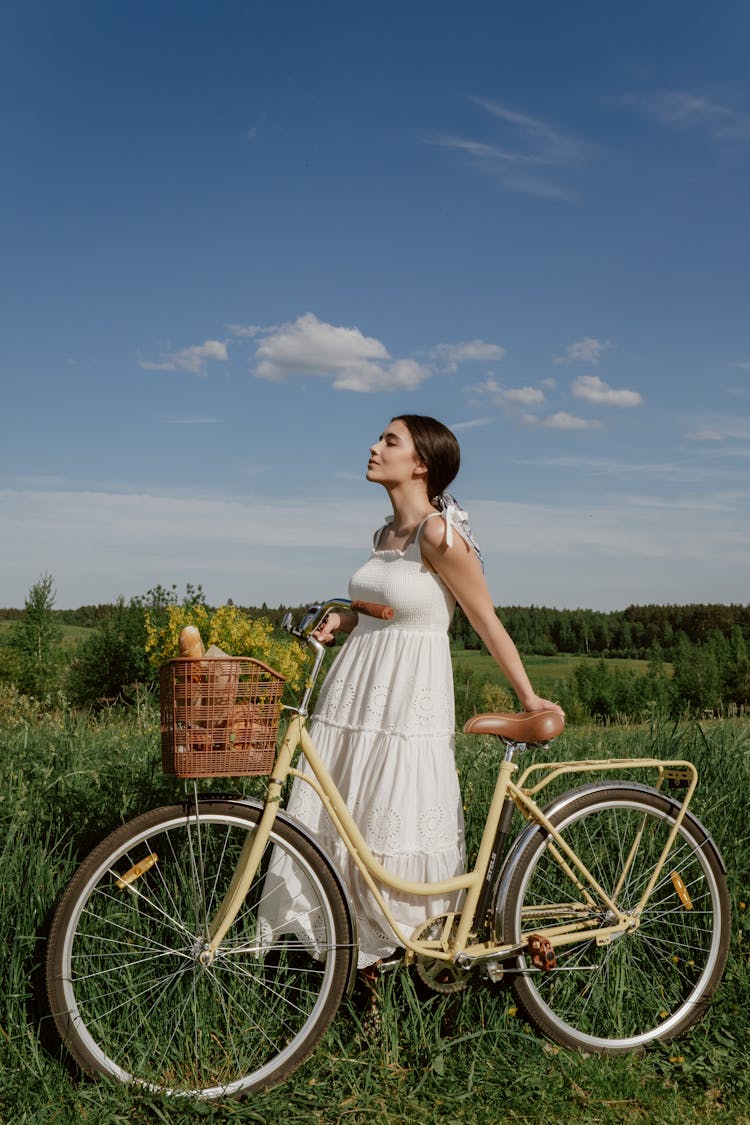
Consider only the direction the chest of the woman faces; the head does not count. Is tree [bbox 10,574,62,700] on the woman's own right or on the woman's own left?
on the woman's own right

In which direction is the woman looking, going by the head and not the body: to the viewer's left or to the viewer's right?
to the viewer's left

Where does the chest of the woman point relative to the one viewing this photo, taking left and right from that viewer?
facing the viewer and to the left of the viewer
